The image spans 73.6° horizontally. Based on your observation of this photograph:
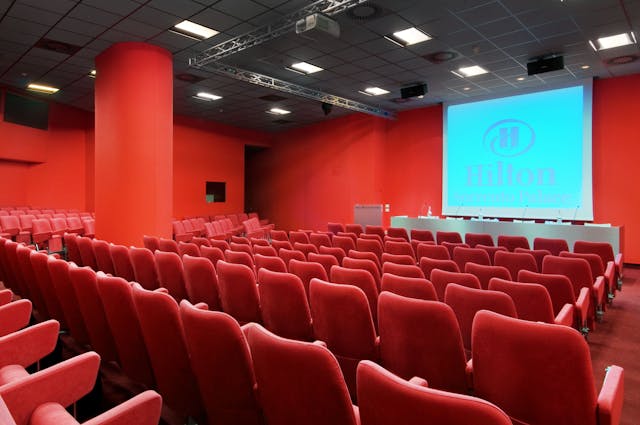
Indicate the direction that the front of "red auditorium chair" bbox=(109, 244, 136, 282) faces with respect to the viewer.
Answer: facing away from the viewer and to the right of the viewer

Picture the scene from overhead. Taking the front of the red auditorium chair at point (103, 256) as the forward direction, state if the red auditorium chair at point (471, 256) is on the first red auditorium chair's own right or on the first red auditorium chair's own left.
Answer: on the first red auditorium chair's own right

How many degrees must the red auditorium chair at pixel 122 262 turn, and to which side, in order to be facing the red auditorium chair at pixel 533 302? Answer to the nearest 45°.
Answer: approximately 90° to its right

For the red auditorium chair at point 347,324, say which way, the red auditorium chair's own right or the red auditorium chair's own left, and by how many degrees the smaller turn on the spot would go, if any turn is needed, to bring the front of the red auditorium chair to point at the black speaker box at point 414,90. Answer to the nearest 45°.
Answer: approximately 45° to the red auditorium chair's own left

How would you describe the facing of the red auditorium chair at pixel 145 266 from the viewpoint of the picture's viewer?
facing away from the viewer and to the right of the viewer

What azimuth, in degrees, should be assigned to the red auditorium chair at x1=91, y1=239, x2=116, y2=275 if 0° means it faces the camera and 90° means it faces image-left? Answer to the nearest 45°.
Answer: approximately 225°

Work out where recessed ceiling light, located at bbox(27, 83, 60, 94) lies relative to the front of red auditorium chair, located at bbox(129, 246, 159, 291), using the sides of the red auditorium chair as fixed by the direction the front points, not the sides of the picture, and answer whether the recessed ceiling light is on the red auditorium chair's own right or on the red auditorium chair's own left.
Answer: on the red auditorium chair's own left

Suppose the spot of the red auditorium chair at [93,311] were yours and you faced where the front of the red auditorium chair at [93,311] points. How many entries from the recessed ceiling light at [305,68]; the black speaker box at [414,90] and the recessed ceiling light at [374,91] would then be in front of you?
3

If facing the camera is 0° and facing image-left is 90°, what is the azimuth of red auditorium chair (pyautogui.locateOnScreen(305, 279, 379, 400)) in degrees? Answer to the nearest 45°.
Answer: approximately 225°
